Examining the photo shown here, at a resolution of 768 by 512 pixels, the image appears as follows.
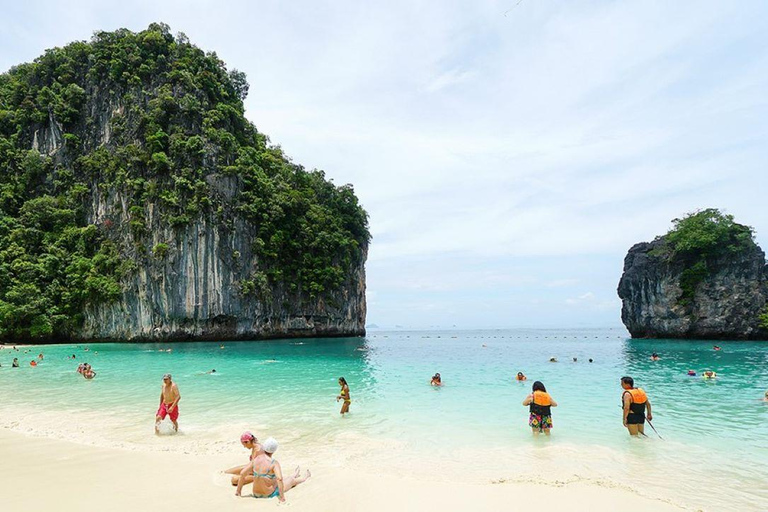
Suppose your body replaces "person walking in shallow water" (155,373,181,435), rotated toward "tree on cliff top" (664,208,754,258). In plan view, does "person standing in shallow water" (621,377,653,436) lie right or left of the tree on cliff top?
right

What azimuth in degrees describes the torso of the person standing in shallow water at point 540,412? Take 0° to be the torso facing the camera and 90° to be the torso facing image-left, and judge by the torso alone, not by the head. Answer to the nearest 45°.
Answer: approximately 180°

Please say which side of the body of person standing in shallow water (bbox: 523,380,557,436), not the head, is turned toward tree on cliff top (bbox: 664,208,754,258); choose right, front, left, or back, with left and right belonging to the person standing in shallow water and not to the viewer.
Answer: front

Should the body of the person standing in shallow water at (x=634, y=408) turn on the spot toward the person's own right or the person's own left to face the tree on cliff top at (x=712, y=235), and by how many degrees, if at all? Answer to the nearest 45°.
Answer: approximately 45° to the person's own right

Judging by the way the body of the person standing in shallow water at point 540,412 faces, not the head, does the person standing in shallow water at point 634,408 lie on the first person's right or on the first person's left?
on the first person's right

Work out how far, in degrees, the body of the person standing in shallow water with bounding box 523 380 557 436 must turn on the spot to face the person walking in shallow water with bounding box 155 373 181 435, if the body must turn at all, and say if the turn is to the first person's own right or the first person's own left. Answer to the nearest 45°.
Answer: approximately 90° to the first person's own left

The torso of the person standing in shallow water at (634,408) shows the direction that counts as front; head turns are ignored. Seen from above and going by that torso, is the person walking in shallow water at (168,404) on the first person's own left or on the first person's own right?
on the first person's own left

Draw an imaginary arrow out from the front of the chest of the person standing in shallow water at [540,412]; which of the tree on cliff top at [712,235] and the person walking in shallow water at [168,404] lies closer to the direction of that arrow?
the tree on cliff top

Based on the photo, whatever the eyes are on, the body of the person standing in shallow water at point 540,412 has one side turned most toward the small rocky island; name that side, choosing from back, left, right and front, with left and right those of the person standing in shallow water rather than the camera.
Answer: front

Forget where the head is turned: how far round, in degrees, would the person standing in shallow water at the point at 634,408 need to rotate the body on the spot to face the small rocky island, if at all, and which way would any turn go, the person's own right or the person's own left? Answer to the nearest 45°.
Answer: approximately 45° to the person's own right

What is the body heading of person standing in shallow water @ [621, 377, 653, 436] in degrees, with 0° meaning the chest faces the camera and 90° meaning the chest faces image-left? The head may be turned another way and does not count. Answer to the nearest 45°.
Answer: approximately 135°

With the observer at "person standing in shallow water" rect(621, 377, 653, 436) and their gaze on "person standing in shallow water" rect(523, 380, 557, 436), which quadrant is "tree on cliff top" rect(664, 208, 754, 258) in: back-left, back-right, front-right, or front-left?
back-right

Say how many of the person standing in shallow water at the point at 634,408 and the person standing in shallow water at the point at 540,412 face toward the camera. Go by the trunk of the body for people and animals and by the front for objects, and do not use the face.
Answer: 0
